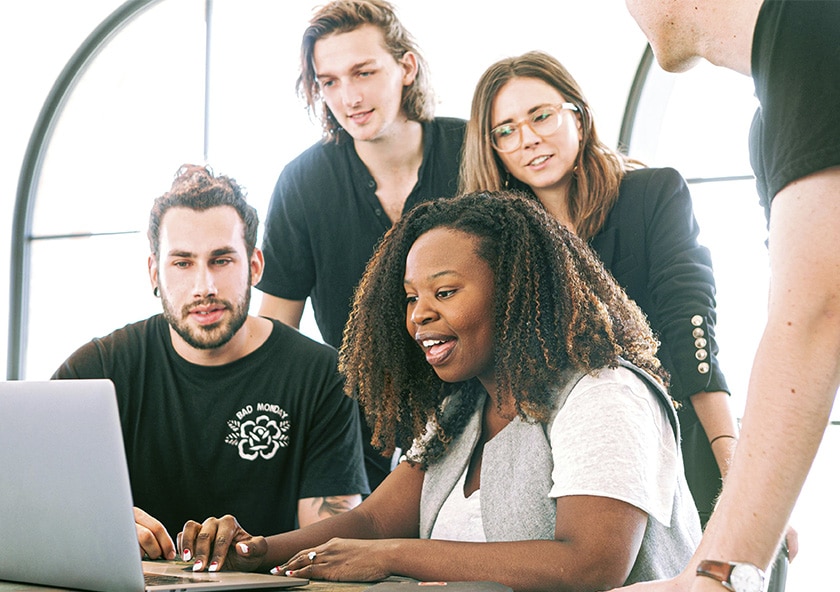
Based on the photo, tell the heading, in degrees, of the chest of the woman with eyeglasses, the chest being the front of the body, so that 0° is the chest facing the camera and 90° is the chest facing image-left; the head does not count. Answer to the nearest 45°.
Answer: approximately 45°

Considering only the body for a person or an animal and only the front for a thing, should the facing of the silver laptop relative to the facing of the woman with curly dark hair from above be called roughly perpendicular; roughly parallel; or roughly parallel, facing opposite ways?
roughly parallel, facing opposite ways

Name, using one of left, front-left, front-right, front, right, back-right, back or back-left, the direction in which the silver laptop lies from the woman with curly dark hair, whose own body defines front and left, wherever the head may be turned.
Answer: front

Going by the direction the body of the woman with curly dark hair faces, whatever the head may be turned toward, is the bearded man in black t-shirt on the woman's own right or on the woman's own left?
on the woman's own right

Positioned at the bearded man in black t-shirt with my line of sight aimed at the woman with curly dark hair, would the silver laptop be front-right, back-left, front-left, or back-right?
front-right

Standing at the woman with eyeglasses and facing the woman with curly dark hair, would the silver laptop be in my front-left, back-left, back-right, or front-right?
front-right

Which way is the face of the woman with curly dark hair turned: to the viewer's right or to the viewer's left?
to the viewer's left

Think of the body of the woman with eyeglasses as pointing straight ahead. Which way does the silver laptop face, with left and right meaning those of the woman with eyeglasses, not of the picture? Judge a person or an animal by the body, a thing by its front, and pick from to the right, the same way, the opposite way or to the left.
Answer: the opposite way

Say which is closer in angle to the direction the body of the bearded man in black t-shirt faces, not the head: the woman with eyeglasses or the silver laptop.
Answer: the silver laptop

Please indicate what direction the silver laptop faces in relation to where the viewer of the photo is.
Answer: facing away from the viewer and to the right of the viewer

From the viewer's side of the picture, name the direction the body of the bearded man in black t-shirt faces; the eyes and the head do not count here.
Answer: toward the camera

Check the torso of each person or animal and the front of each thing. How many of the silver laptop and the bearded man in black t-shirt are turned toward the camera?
1

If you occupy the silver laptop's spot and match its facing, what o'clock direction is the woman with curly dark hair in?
The woman with curly dark hair is roughly at 1 o'clock from the silver laptop.

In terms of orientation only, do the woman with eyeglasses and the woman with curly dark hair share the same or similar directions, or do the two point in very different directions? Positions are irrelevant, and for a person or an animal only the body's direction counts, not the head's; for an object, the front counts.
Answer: same or similar directions

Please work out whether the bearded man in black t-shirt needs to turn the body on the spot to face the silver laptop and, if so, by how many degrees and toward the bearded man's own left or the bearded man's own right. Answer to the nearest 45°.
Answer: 0° — they already face it

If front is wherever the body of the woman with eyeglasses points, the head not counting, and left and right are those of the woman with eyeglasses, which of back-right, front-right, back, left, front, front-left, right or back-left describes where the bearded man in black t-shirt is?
front-right
